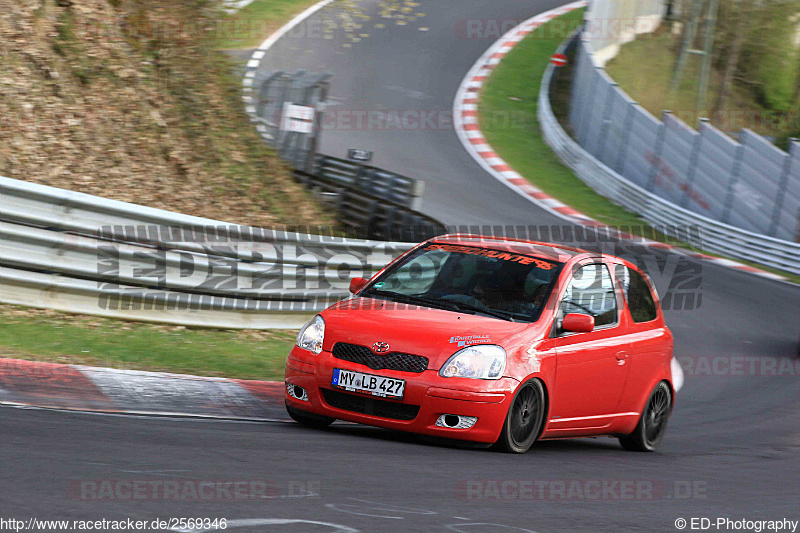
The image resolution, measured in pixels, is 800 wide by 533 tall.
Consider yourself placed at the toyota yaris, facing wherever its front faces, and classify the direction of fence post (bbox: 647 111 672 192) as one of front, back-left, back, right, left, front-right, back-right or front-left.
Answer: back-right

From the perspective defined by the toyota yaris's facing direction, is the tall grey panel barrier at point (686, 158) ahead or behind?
behind

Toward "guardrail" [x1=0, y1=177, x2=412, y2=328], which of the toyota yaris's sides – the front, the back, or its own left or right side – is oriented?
right

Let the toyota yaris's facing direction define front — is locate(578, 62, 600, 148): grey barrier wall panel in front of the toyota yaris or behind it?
behind

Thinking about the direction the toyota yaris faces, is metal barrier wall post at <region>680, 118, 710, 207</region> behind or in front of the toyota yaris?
behind

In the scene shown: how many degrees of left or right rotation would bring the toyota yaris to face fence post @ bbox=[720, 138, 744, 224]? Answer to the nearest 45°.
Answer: approximately 135° to its right

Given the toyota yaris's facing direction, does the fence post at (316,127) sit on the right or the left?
on its right

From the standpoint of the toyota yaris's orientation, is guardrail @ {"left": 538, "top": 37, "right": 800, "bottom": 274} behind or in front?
behind

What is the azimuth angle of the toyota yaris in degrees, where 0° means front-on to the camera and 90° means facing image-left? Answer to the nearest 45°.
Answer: approximately 45°

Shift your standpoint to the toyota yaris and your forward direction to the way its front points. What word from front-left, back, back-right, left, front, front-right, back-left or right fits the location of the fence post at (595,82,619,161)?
back-right
